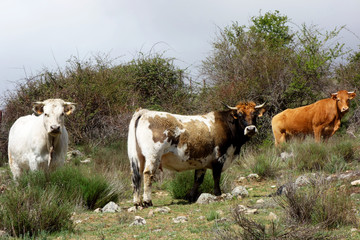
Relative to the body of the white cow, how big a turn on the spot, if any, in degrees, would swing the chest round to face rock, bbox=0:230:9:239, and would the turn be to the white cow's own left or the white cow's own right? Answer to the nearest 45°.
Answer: approximately 45° to the white cow's own right

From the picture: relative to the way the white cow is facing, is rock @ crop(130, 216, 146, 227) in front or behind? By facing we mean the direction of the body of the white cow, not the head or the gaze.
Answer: in front

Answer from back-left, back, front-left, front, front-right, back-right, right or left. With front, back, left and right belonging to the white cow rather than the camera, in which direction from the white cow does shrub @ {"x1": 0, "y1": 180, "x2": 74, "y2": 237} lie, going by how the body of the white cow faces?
front-right

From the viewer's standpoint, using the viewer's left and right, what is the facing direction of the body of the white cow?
facing the viewer and to the right of the viewer

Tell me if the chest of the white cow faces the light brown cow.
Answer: no

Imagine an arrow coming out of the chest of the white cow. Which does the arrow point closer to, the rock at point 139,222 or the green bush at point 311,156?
the rock

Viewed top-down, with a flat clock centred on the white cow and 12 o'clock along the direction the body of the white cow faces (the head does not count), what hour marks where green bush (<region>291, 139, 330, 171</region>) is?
The green bush is roughly at 10 o'clock from the white cow.

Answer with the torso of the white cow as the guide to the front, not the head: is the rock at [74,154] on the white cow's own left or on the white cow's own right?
on the white cow's own left

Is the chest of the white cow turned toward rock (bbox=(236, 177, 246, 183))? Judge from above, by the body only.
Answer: no
